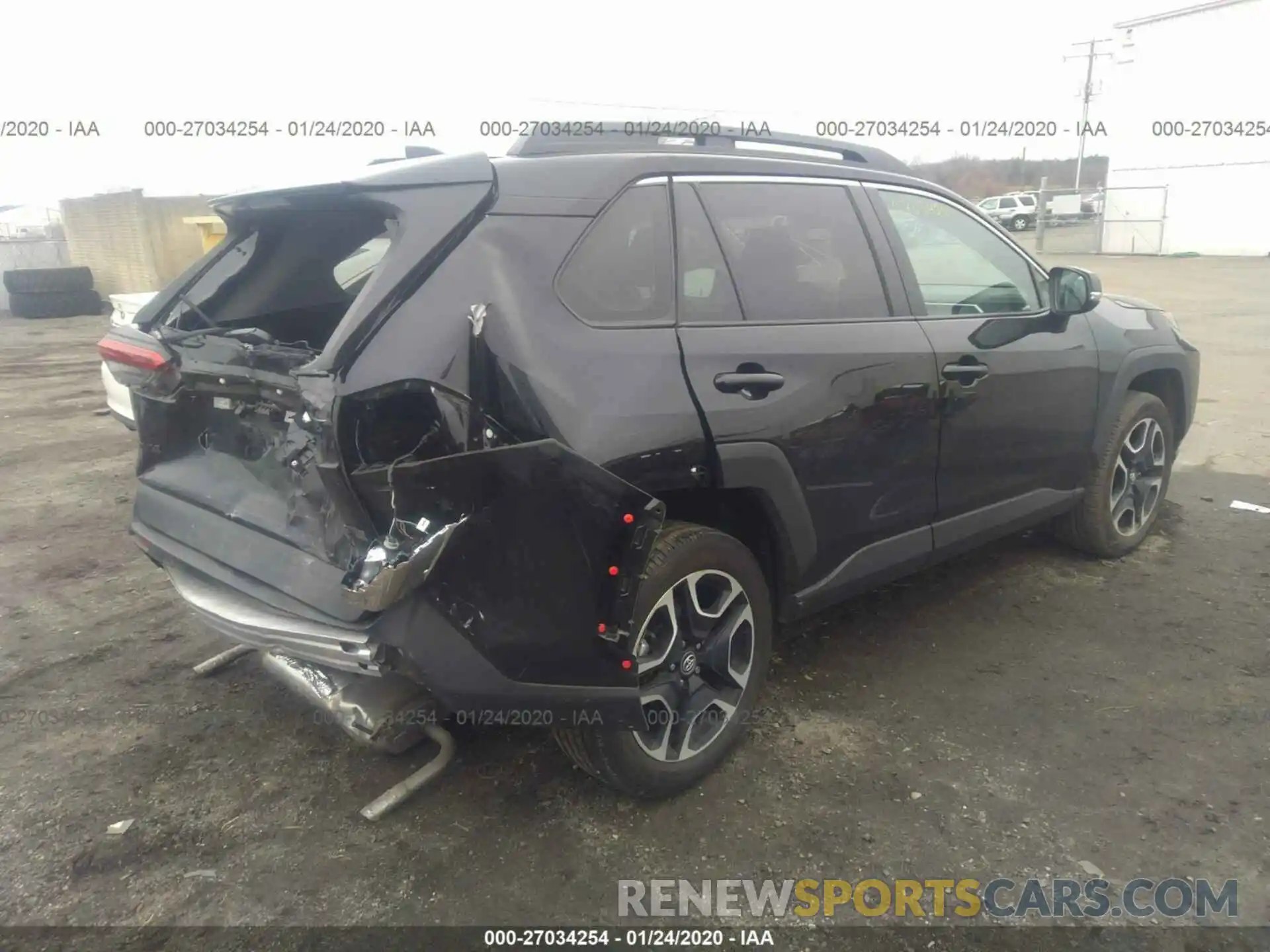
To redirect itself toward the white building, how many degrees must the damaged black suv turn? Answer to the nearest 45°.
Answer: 0° — it already faces it

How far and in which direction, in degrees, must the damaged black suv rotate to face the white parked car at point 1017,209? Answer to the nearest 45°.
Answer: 0° — it already faces it

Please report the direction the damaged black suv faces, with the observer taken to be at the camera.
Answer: facing away from the viewer and to the right of the viewer

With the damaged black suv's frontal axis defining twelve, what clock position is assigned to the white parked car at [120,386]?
The white parked car is roughly at 9 o'clock from the damaged black suv.

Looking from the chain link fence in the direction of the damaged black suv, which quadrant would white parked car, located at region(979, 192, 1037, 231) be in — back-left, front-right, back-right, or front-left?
back-right

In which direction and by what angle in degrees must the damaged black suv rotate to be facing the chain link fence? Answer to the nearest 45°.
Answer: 0° — it already faces it

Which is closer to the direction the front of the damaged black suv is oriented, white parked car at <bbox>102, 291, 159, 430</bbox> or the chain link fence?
the chain link fence

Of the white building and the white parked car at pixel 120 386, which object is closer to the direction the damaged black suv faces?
the white building
